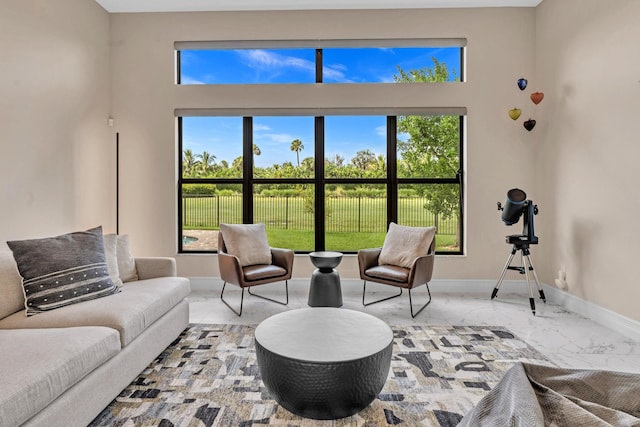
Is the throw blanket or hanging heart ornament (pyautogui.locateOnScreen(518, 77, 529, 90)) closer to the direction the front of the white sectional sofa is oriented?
the throw blanket

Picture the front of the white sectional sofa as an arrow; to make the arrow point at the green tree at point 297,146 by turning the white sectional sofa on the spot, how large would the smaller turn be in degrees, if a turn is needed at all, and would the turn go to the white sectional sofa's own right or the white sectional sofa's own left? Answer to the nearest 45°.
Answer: approximately 90° to the white sectional sofa's own left

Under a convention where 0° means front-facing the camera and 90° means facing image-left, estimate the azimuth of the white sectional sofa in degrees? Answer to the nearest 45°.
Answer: approximately 315°

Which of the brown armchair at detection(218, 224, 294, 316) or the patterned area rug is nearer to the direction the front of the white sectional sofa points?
the patterned area rug

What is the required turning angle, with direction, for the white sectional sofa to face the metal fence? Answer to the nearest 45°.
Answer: approximately 90° to its left

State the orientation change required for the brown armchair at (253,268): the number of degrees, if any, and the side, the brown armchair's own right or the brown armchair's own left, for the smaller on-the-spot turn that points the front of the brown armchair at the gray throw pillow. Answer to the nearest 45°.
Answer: approximately 90° to the brown armchair's own right

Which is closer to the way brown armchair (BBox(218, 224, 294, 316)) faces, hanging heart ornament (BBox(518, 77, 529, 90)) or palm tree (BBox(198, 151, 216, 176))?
the hanging heart ornament

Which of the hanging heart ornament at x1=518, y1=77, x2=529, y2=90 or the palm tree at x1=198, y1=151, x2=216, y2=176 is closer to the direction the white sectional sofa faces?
the hanging heart ornament
